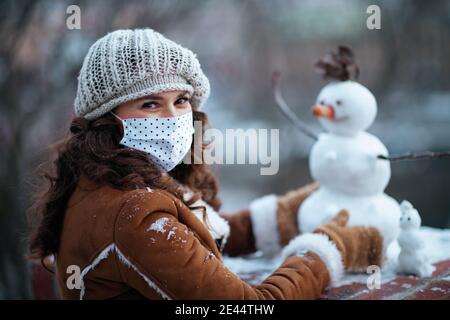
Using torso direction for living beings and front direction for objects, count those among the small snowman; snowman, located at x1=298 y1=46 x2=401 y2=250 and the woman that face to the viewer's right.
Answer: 1

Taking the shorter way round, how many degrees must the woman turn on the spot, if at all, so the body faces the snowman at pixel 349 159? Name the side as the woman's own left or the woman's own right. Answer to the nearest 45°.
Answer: approximately 45° to the woman's own left

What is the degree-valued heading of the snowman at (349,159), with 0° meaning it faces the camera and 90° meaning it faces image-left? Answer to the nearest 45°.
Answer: approximately 45°

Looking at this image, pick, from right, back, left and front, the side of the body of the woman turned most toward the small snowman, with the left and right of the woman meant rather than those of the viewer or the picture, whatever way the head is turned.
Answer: front

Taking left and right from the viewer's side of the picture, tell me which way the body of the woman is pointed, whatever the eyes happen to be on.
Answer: facing to the right of the viewer

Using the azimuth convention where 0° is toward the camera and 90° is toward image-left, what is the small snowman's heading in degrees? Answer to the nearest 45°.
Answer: approximately 45°

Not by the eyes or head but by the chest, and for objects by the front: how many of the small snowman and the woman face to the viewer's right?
1

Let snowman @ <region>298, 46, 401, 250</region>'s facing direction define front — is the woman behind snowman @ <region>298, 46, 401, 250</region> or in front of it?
in front
